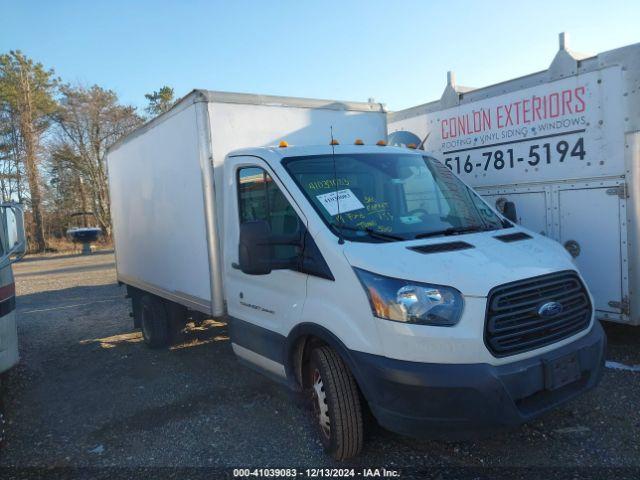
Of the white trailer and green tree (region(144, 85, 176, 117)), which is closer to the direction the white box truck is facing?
the white trailer

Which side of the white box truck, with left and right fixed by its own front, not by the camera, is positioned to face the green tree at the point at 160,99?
back

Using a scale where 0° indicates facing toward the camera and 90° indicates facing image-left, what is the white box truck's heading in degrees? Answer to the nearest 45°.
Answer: approximately 315°

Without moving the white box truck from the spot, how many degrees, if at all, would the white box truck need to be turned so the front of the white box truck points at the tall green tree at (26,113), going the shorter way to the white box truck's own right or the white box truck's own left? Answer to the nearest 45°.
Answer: approximately 180°

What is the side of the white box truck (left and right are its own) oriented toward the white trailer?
left
